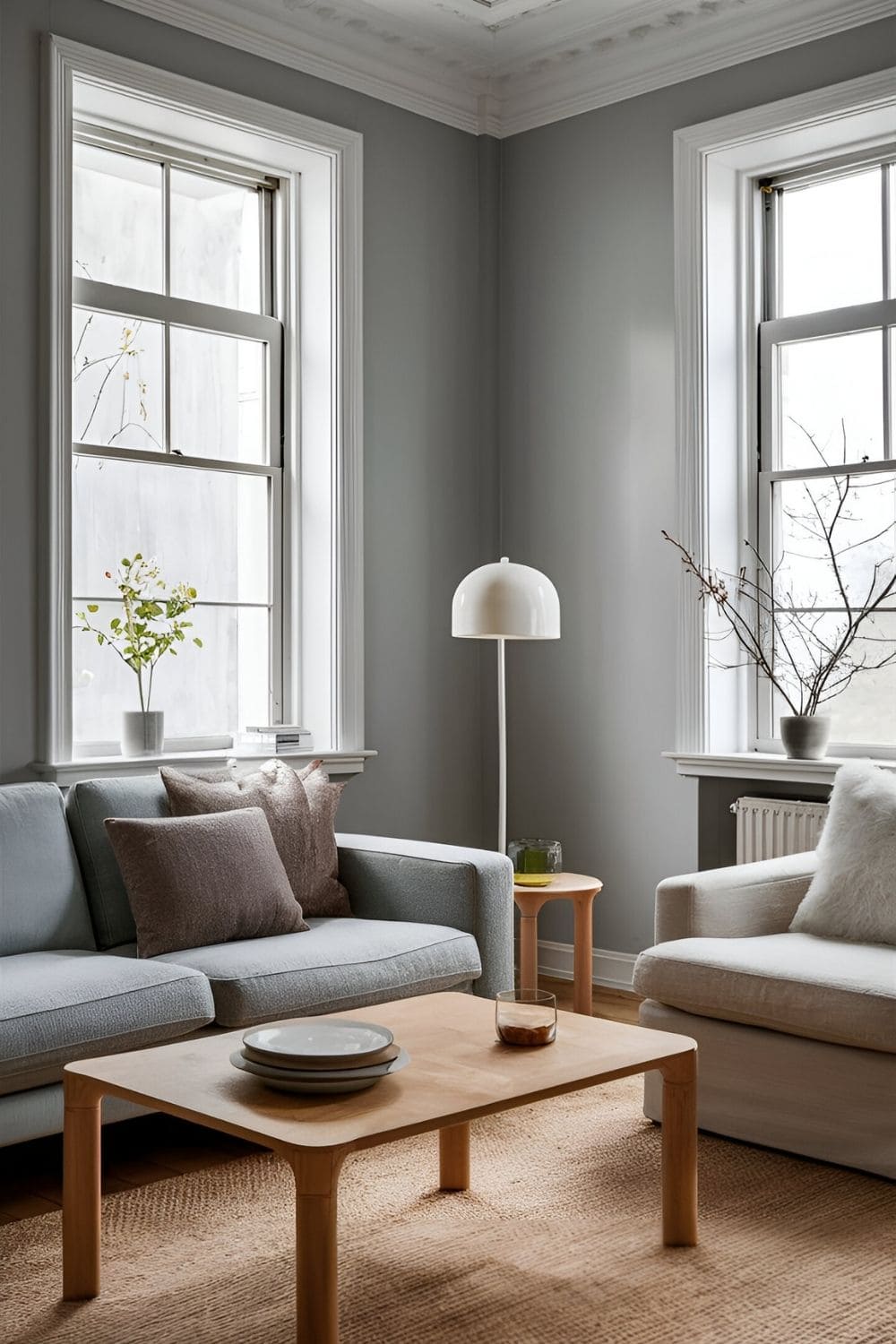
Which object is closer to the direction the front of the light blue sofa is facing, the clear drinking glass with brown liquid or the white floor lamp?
the clear drinking glass with brown liquid

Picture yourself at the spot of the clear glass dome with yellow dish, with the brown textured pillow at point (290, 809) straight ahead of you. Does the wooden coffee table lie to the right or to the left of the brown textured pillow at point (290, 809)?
left

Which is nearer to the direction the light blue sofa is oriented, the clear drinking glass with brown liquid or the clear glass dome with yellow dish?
the clear drinking glass with brown liquid

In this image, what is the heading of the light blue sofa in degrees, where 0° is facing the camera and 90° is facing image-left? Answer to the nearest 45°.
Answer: approximately 315°

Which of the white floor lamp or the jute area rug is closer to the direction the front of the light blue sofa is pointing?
the jute area rug

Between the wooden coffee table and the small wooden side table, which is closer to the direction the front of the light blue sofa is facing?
the wooden coffee table

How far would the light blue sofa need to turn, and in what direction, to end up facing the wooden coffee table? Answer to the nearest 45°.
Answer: approximately 45° to its right

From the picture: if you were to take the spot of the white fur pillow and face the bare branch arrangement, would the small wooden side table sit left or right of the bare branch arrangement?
left

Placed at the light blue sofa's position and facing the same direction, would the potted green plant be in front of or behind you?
behind

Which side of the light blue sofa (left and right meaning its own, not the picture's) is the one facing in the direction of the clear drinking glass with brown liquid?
front

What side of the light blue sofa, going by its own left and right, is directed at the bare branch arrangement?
left

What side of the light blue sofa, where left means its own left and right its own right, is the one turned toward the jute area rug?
front

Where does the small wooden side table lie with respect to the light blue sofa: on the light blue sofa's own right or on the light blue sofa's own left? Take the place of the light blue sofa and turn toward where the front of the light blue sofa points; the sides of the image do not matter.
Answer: on the light blue sofa's own left
